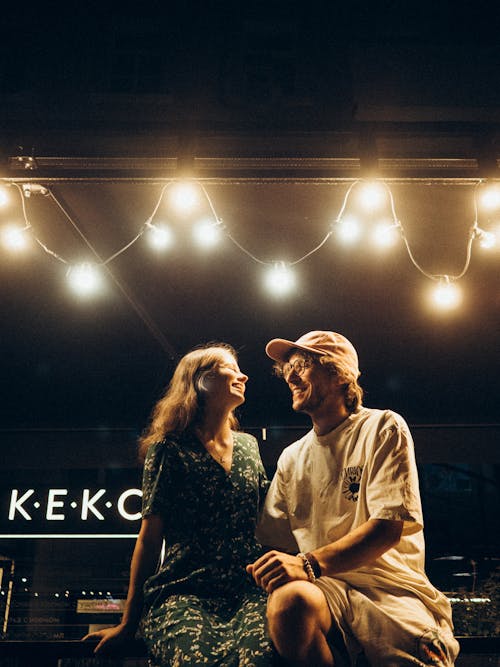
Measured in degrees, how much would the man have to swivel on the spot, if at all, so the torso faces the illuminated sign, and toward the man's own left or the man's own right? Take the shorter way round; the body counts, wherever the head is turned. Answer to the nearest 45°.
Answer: approximately 90° to the man's own right

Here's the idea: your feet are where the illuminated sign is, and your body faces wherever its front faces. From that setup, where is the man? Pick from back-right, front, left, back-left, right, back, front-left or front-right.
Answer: front

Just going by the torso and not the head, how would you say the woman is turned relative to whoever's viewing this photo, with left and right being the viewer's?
facing the viewer and to the right of the viewer

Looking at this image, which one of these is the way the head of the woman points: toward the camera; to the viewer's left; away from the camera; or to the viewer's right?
to the viewer's right

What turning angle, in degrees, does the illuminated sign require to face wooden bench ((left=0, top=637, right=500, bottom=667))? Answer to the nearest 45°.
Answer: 0° — it already faces it

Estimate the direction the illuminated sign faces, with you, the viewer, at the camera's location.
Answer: facing the viewer

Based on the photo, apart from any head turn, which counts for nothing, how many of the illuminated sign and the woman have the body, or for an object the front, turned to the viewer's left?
0

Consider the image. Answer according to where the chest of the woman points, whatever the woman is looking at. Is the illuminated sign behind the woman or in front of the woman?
behind

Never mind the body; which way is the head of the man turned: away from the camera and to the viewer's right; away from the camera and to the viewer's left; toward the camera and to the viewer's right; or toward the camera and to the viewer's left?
toward the camera and to the viewer's left

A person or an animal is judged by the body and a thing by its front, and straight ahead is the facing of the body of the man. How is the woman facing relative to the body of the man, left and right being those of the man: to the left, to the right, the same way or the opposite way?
to the left

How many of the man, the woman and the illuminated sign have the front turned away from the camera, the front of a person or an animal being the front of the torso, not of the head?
0
